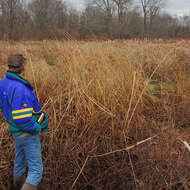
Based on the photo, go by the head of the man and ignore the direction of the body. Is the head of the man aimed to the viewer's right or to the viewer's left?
to the viewer's right

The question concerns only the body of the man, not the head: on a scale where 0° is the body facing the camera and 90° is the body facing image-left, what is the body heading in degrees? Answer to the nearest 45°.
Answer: approximately 225°

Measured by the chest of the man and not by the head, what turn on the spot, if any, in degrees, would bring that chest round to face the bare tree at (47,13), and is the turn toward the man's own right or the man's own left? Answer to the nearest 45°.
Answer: approximately 45° to the man's own left
